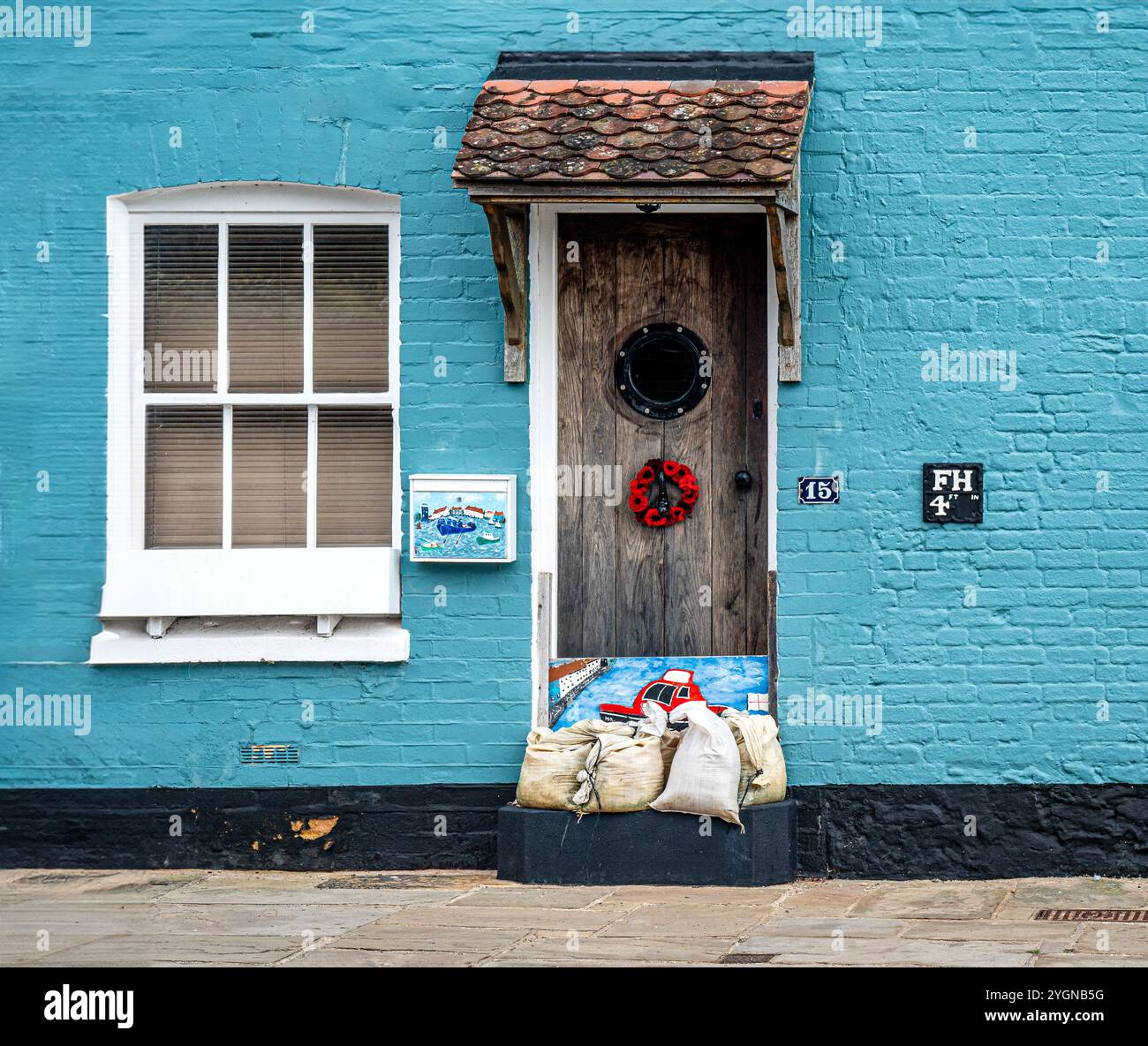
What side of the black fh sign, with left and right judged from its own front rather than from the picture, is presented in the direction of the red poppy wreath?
right

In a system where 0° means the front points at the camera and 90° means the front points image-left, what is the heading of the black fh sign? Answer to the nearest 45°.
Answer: approximately 0°
